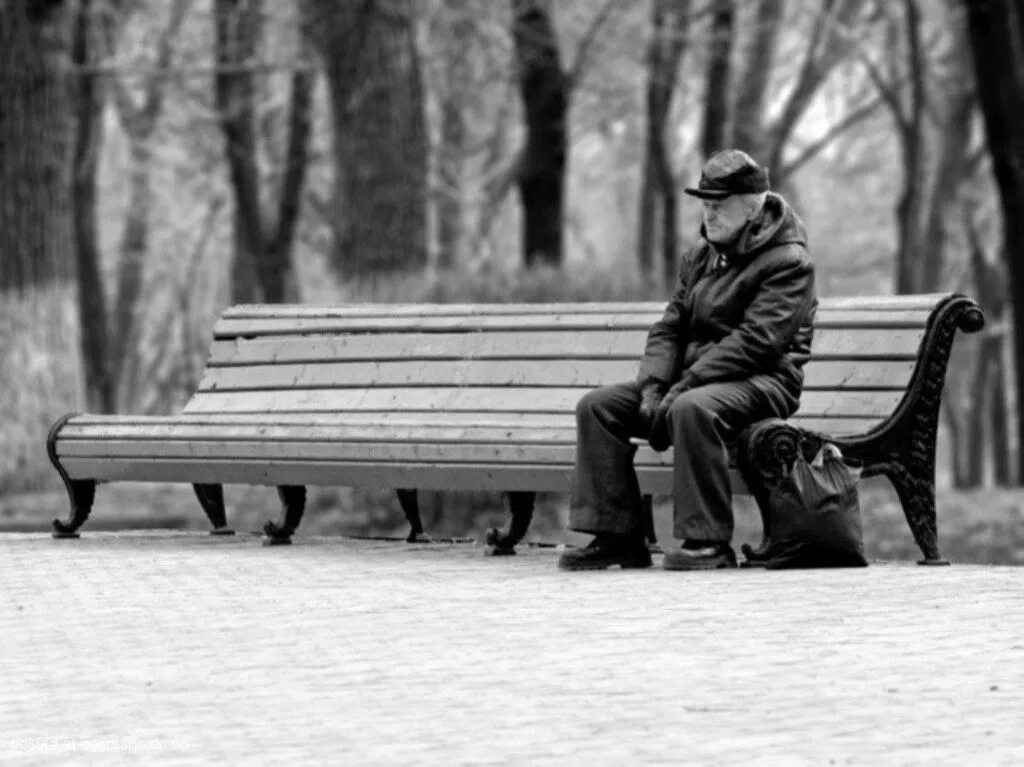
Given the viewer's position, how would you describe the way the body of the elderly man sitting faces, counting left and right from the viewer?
facing the viewer and to the left of the viewer

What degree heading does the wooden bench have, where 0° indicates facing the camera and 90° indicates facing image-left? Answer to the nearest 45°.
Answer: approximately 45°

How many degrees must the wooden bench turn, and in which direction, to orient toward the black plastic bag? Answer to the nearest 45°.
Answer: approximately 90° to its left
